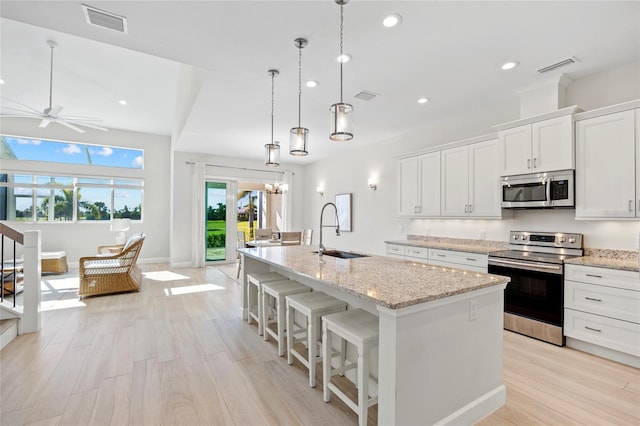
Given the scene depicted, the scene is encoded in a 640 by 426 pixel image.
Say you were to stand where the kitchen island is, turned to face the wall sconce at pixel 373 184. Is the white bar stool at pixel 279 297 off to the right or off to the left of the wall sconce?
left

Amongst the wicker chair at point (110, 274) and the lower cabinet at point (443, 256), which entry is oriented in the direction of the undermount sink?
the lower cabinet

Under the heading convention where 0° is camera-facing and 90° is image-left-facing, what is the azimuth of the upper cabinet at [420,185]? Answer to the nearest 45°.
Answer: approximately 45°

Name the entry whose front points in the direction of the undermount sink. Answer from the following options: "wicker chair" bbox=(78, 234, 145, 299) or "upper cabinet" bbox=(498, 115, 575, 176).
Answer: the upper cabinet
